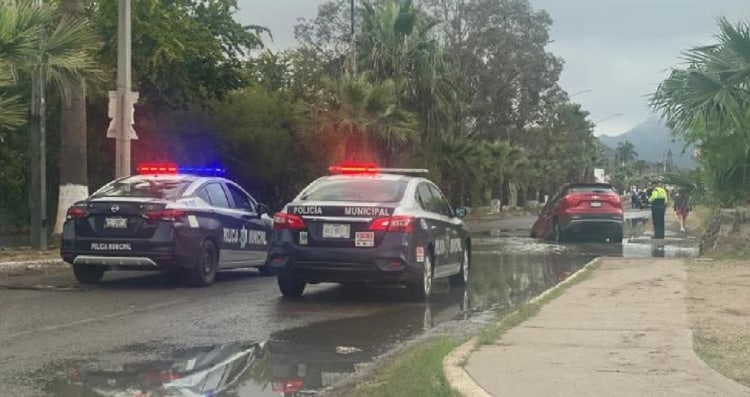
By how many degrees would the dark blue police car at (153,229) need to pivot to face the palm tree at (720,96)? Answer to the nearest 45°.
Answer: approximately 45° to its right

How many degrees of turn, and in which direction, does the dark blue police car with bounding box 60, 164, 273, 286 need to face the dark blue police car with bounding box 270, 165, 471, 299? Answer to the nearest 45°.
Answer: approximately 90° to its right

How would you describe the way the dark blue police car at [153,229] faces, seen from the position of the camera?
facing away from the viewer and to the right of the viewer

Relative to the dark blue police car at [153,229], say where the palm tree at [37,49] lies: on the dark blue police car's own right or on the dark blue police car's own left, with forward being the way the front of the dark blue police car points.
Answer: on the dark blue police car's own left

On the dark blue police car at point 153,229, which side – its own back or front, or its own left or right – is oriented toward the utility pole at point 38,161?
left

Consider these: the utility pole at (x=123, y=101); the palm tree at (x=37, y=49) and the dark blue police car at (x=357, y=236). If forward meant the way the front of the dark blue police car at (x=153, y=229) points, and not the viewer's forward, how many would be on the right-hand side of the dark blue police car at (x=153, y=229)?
1

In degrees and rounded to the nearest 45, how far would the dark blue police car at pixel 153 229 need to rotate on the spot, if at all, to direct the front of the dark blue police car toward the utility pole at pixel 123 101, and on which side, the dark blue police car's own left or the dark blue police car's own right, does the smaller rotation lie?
approximately 45° to the dark blue police car's own left

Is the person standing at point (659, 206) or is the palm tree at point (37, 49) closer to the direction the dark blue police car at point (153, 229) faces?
the person standing
